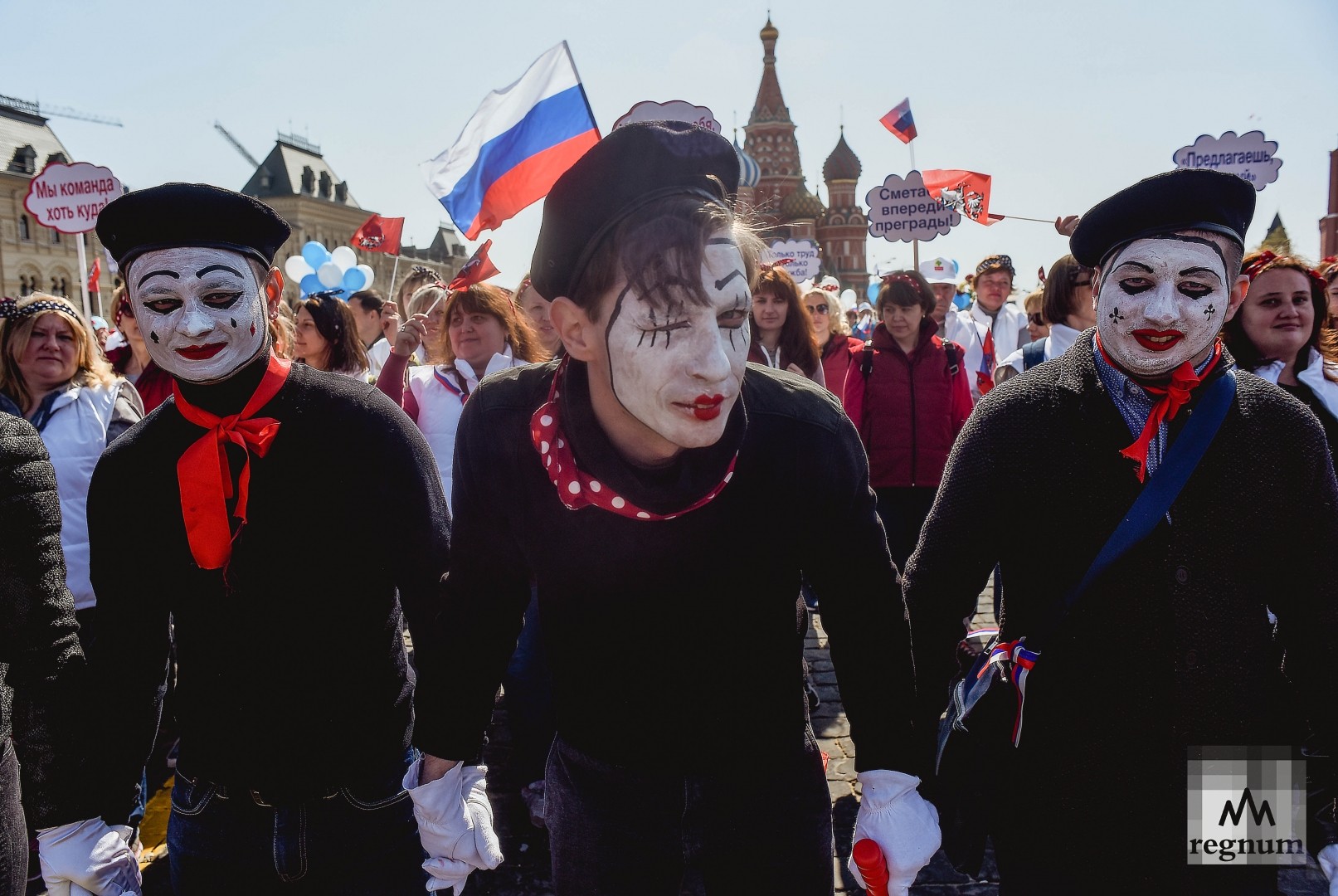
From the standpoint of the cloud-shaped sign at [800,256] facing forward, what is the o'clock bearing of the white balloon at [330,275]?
The white balloon is roughly at 2 o'clock from the cloud-shaped sign.

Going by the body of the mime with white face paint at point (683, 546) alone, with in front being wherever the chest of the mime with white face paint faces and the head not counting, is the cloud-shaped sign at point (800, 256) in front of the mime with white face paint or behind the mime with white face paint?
behind

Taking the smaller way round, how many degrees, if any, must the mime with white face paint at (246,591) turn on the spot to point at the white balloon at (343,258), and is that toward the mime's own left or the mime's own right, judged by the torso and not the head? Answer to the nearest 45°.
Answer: approximately 180°

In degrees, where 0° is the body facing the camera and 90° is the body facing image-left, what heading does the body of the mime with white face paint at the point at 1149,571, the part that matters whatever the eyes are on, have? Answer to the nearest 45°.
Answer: approximately 0°

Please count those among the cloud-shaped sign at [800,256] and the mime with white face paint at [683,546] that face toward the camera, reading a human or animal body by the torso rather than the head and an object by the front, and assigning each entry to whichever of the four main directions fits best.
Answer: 2

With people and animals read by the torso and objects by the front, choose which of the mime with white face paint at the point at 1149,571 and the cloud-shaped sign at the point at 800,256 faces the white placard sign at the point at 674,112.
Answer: the cloud-shaped sign
